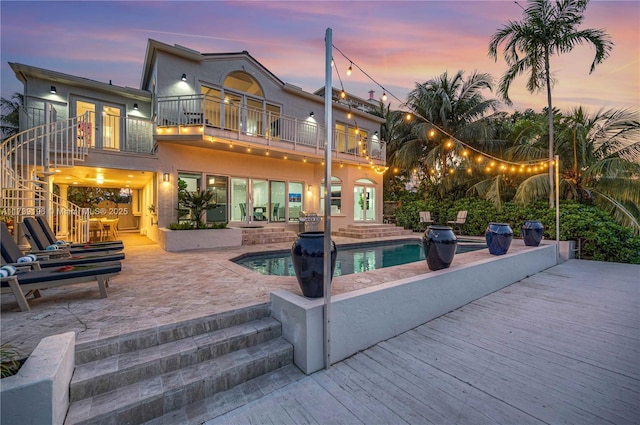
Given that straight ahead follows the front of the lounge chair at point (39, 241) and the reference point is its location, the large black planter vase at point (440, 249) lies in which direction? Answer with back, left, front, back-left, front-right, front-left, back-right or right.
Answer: front-right

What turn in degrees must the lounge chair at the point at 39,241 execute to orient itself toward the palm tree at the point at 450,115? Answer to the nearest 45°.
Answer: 0° — it already faces it

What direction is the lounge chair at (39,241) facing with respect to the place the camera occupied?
facing to the right of the viewer

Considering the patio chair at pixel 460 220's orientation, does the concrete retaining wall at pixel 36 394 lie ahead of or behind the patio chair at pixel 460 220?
ahead

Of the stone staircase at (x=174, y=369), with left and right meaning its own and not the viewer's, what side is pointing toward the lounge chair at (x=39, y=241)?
back

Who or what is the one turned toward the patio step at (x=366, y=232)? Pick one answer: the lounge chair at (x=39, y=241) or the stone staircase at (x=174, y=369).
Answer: the lounge chair

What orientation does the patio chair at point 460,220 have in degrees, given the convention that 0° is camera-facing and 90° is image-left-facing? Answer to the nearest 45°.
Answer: approximately 45°

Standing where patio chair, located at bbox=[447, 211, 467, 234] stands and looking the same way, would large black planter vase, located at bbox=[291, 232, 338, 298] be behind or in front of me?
in front
